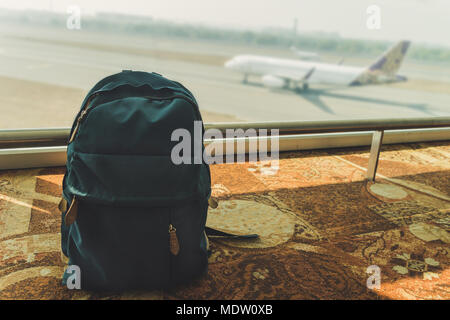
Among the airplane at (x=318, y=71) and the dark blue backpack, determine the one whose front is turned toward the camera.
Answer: the dark blue backpack

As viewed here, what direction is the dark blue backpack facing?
toward the camera

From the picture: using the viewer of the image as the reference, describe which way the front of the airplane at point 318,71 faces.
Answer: facing to the left of the viewer

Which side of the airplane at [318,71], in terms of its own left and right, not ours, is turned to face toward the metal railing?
left

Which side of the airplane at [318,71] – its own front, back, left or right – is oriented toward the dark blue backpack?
left

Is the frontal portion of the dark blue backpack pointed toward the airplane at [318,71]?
no

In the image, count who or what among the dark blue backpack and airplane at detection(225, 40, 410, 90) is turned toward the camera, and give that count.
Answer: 1

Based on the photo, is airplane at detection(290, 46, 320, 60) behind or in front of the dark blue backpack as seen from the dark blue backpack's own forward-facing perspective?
behind
